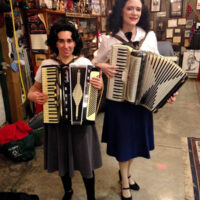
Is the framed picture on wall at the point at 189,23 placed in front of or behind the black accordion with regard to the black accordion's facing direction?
behind

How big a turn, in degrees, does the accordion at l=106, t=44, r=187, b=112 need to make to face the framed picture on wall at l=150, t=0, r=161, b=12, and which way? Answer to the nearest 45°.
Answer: approximately 180°

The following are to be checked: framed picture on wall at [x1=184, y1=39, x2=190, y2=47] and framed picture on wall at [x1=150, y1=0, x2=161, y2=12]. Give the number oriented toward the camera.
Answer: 2

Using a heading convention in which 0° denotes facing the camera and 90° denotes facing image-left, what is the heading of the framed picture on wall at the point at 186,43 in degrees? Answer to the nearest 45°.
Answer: approximately 0°

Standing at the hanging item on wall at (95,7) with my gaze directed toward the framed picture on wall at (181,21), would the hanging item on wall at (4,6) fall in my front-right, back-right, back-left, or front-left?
back-right
